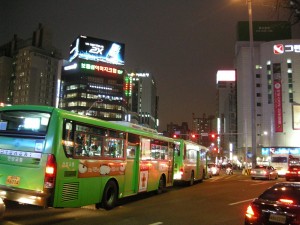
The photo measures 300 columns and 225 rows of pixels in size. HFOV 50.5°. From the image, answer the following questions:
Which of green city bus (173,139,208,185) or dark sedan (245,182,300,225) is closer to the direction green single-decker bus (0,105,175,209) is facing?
the green city bus

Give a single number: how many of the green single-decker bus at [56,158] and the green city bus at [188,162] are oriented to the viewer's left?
0

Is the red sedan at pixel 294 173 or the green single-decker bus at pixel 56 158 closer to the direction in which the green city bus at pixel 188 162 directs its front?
the red sedan

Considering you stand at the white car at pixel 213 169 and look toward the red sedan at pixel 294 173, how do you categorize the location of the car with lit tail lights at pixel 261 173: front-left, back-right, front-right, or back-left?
front-right

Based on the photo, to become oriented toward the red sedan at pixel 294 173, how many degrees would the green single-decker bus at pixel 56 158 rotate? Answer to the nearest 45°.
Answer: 0° — it already faces it

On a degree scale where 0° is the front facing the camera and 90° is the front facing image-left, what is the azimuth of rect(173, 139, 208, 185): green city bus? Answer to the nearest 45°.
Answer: approximately 225°

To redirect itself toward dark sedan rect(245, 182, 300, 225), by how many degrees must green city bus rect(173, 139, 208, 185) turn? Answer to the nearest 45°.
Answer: approximately 135° to its right

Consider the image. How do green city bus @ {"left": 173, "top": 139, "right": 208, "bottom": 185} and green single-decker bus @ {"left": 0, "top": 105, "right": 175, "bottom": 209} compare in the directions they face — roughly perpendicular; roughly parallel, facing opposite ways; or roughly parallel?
roughly parallel

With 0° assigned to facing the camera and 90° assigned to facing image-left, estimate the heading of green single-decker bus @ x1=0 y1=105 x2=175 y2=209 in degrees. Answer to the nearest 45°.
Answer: approximately 225°

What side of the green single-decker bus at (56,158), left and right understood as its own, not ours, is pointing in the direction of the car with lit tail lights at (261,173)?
front

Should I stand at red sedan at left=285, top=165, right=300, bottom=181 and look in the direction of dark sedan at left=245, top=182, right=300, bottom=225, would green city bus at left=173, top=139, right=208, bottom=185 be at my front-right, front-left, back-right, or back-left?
front-right

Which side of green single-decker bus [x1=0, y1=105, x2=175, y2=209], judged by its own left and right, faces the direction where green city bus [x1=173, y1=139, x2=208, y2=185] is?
front

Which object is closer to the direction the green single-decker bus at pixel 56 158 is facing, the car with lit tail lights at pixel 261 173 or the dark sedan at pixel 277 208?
the car with lit tail lights

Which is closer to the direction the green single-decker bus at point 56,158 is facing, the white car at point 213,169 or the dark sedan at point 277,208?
the white car
